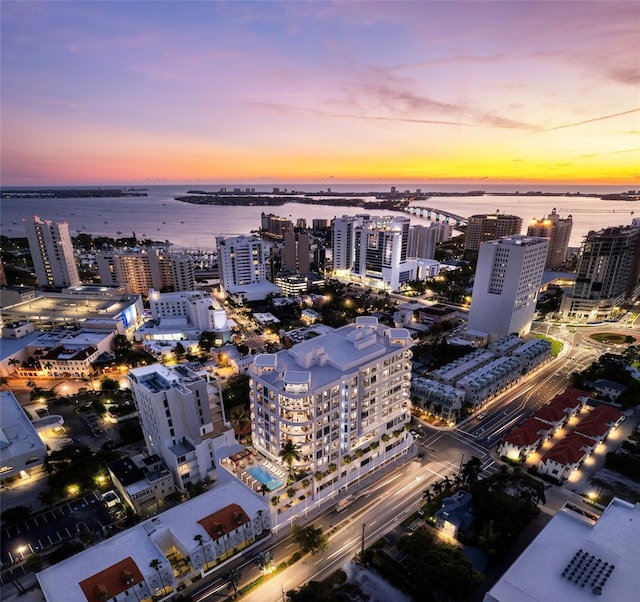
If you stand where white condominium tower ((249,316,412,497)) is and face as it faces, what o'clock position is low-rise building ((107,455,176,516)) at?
The low-rise building is roughly at 4 o'clock from the white condominium tower.

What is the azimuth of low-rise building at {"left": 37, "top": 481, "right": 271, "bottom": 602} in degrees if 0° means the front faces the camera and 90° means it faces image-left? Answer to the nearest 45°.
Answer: approximately 315°

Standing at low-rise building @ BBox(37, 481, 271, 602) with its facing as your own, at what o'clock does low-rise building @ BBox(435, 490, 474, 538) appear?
low-rise building @ BBox(435, 490, 474, 538) is roughly at 11 o'clock from low-rise building @ BBox(37, 481, 271, 602).

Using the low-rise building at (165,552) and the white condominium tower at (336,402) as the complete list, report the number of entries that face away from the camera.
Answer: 0

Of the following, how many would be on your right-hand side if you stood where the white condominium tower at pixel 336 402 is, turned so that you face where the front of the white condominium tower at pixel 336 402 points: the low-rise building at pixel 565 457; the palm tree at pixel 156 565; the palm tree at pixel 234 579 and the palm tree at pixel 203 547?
3

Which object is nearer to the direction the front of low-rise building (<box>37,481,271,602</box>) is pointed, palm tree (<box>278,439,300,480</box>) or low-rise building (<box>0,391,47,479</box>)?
the palm tree

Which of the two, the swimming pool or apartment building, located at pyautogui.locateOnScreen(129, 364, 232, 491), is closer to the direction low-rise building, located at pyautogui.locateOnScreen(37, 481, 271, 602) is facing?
the swimming pool

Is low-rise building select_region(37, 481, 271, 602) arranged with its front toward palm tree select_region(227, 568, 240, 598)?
yes

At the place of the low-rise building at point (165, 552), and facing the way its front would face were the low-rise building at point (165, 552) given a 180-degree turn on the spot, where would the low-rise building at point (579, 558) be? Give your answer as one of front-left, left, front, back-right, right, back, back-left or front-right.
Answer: back

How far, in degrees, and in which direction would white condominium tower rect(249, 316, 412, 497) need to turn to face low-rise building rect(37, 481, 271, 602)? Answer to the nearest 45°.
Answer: approximately 90° to its right

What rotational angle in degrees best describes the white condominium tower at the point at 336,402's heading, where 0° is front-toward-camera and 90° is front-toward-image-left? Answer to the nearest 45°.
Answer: approximately 315°

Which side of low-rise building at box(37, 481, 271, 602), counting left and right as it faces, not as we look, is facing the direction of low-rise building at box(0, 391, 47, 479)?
back

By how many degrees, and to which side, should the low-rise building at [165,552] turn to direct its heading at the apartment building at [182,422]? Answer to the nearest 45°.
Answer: approximately 135° to its left

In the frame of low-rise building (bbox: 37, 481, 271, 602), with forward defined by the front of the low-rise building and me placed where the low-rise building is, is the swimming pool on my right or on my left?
on my left
